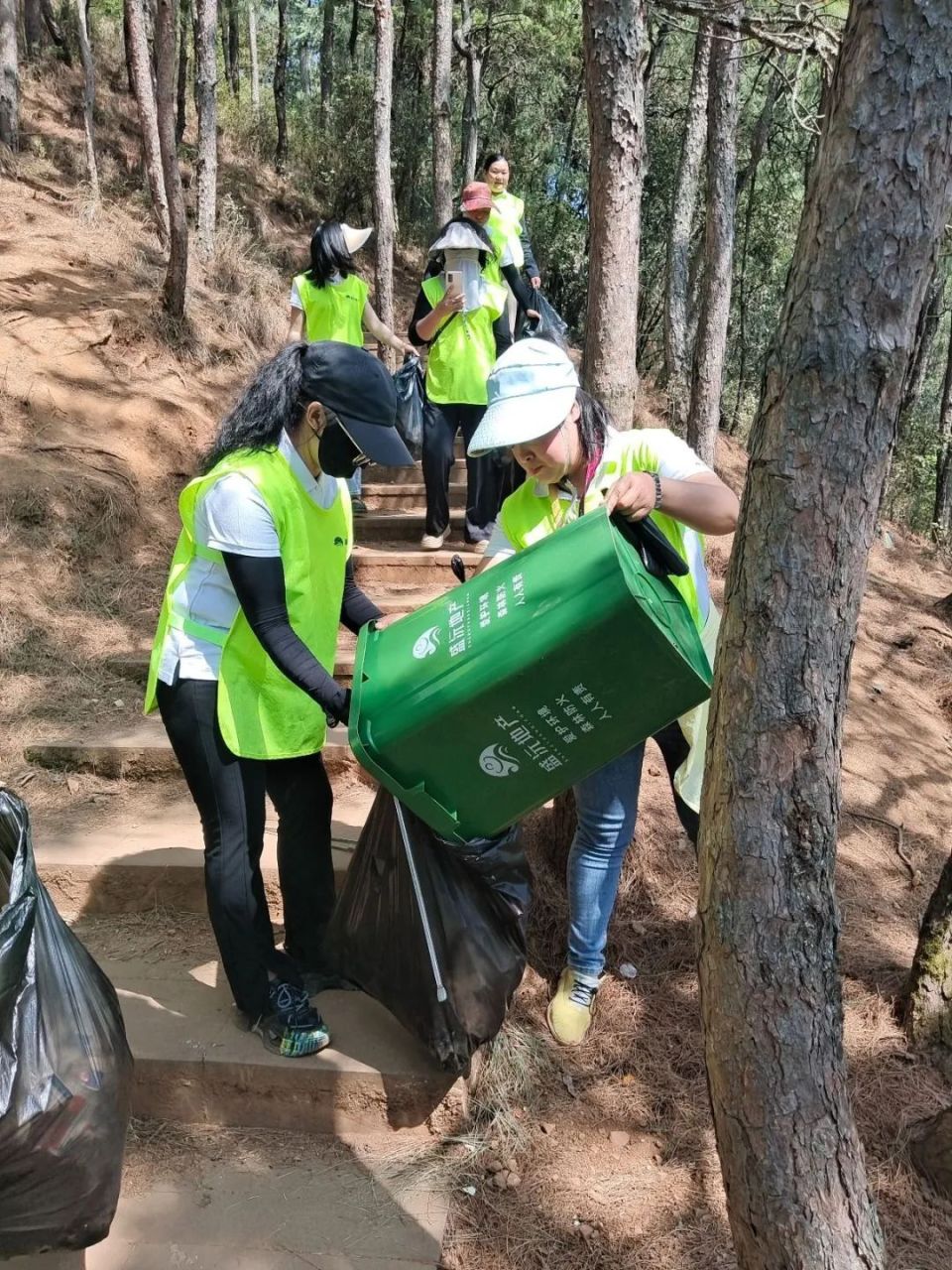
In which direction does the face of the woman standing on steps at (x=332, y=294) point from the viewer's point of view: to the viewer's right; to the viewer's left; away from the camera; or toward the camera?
to the viewer's right

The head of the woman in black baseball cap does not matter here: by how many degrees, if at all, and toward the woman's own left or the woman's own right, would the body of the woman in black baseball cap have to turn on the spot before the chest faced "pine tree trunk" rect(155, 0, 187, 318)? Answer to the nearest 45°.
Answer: approximately 135° to the woman's own left

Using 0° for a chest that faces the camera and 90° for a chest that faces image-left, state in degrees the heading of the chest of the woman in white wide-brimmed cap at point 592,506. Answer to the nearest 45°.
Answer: approximately 45°

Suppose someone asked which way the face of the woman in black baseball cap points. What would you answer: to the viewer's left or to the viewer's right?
to the viewer's right

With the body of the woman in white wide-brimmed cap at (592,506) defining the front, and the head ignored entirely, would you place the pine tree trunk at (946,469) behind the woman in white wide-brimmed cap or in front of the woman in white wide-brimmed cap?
behind

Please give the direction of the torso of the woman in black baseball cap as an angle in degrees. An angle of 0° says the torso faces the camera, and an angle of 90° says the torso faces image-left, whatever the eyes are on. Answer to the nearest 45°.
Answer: approximately 315°

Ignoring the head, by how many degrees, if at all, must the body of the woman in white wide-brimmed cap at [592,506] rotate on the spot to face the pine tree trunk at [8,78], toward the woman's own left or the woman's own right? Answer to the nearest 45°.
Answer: approximately 90° to the woman's own right

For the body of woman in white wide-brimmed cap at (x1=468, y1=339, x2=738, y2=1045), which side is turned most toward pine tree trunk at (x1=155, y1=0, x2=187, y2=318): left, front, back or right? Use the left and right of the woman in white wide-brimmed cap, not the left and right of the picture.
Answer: right

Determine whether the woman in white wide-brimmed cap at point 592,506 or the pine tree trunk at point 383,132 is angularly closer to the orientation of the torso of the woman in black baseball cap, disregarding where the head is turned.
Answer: the woman in white wide-brimmed cap

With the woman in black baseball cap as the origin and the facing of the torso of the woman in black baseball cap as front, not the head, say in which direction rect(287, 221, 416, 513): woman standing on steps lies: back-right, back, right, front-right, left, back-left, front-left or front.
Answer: back-left

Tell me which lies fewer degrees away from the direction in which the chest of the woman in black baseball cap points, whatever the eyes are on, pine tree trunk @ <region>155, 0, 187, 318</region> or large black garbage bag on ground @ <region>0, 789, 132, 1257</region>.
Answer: the large black garbage bag on ground

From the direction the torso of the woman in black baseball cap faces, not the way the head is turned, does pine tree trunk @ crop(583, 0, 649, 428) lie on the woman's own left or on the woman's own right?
on the woman's own left
